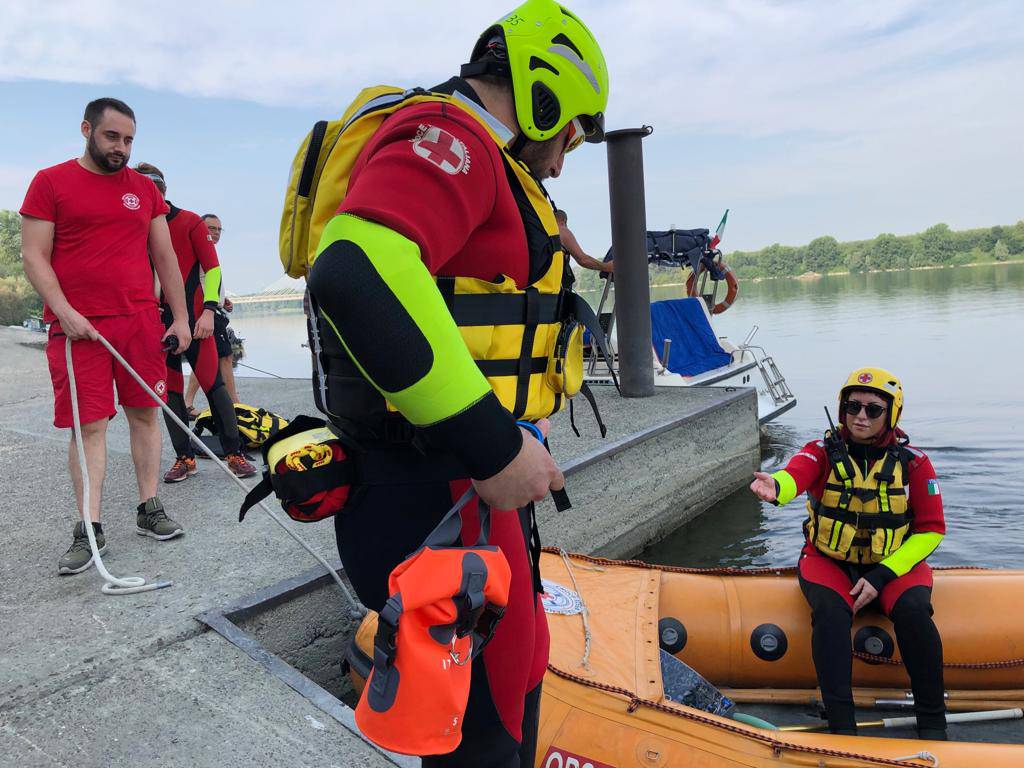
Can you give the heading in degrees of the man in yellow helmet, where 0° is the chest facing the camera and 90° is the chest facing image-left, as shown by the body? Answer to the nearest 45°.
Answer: approximately 270°

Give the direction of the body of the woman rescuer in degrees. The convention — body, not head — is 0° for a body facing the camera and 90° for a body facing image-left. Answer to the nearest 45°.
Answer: approximately 0°

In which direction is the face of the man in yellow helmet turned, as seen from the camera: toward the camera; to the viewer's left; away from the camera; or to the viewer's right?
to the viewer's right

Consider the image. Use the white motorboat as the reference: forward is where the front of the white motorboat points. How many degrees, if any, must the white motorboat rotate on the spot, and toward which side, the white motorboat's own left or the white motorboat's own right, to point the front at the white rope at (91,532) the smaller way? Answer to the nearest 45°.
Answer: approximately 135° to the white motorboat's own left

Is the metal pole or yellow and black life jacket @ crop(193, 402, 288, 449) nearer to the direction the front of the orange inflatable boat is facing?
the yellow and black life jacket

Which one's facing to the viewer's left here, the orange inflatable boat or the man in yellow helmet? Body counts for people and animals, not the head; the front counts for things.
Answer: the orange inflatable boat

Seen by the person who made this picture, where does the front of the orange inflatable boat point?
facing to the left of the viewer

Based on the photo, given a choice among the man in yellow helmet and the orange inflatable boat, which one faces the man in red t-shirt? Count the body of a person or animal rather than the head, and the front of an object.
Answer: the orange inflatable boat

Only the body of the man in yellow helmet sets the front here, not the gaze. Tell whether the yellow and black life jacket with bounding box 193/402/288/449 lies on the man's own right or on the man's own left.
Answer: on the man's own left

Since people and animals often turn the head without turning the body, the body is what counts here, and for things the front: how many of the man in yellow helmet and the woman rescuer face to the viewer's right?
1

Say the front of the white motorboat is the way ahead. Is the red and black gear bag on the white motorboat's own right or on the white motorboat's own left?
on the white motorboat's own left

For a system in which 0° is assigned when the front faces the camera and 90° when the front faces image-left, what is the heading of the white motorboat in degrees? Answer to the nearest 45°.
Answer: approximately 135°

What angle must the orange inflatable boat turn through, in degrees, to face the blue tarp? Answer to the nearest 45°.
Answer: approximately 90° to its right

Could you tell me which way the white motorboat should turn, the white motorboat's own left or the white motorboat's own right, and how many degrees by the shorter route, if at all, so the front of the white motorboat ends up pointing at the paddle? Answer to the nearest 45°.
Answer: approximately 135° to the white motorboat's own left
